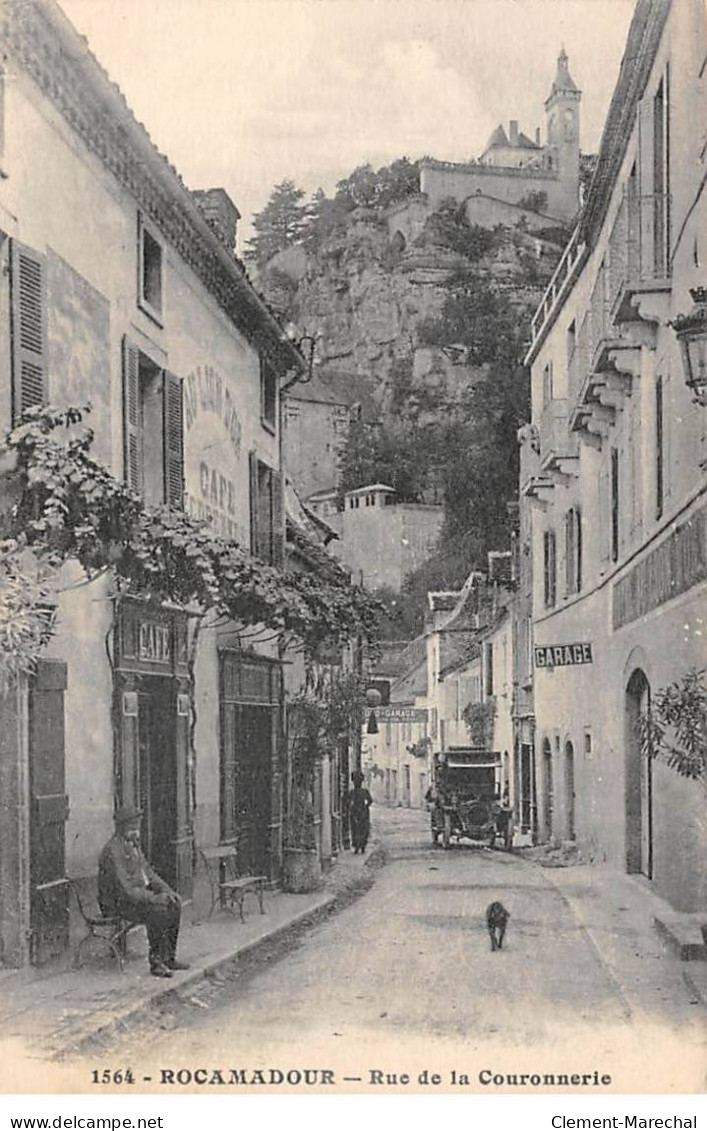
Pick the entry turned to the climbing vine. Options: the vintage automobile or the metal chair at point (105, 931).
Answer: the vintage automobile

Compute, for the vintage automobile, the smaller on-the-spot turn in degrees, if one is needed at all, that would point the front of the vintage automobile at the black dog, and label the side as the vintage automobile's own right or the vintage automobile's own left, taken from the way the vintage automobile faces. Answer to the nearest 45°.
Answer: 0° — it already faces it

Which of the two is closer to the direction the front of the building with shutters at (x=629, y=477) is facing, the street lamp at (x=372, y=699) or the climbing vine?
the climbing vine

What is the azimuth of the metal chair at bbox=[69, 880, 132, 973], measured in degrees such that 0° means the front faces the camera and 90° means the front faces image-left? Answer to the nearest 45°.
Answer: approximately 270°

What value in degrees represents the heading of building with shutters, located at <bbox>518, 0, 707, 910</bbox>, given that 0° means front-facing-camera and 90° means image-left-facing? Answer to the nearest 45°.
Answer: approximately 45°

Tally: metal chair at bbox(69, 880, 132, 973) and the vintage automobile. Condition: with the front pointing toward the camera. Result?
1

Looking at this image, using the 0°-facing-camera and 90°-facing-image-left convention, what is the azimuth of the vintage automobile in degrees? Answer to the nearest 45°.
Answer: approximately 0°

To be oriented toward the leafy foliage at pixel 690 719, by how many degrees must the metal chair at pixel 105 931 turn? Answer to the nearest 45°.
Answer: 0° — it already faces it

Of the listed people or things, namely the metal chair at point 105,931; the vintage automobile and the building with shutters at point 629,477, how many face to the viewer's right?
1
